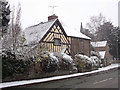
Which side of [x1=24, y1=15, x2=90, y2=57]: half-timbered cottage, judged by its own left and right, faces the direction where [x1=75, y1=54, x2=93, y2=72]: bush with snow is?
front

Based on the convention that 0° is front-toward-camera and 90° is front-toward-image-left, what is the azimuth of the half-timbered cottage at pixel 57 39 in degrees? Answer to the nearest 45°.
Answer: approximately 315°
